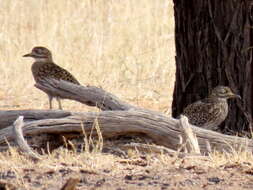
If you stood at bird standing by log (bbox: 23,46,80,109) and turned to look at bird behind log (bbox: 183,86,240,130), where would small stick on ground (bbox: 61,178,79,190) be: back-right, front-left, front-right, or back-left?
front-right

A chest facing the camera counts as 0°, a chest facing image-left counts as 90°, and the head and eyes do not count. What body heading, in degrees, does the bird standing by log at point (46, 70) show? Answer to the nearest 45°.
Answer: approximately 90°

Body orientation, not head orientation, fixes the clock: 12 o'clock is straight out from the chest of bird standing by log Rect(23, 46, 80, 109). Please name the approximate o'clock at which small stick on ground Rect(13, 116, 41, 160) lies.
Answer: The small stick on ground is roughly at 9 o'clock from the bird standing by log.

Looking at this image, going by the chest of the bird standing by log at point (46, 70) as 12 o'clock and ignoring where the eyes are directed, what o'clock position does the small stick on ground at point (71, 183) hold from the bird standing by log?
The small stick on ground is roughly at 9 o'clock from the bird standing by log.

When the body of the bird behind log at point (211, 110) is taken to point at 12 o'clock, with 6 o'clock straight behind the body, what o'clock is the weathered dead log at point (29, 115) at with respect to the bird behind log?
The weathered dead log is roughly at 5 o'clock from the bird behind log.

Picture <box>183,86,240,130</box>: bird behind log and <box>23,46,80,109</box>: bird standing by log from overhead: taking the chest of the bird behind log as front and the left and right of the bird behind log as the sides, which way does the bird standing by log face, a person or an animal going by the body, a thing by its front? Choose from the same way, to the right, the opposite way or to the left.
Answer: the opposite way

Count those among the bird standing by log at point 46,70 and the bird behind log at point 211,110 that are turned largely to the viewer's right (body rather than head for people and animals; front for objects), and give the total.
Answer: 1

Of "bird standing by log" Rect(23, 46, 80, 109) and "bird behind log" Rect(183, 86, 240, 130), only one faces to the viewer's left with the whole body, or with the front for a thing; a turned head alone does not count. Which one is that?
the bird standing by log

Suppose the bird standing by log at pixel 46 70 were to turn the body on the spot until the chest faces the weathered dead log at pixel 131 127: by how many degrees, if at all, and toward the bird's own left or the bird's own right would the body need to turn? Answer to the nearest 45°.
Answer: approximately 90° to the bird's own left

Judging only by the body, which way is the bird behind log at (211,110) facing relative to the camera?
to the viewer's right

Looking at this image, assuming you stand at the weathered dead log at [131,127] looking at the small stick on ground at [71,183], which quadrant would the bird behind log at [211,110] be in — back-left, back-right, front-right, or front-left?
back-left
